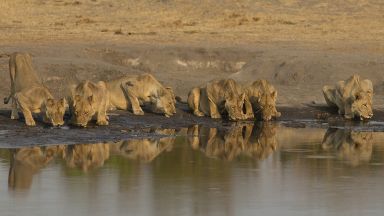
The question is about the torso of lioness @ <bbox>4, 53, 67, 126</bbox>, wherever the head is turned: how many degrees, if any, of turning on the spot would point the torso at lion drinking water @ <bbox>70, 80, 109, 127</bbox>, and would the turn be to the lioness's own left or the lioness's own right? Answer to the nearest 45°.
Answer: approximately 45° to the lioness's own left

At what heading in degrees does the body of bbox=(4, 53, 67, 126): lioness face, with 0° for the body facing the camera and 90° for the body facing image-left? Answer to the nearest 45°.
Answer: approximately 315°

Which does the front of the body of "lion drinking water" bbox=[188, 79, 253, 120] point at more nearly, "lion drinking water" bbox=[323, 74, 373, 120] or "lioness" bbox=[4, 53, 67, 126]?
the lion drinking water

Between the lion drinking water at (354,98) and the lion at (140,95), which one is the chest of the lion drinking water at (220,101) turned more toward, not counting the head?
the lion drinking water

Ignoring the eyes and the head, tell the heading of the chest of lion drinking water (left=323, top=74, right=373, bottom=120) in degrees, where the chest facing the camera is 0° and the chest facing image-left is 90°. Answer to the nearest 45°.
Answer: approximately 315°

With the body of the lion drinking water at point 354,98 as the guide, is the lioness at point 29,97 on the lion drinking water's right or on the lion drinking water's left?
on the lion drinking water's right

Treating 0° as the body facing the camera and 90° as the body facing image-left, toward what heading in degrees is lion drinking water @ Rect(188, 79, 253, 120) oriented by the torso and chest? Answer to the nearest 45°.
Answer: approximately 315°
